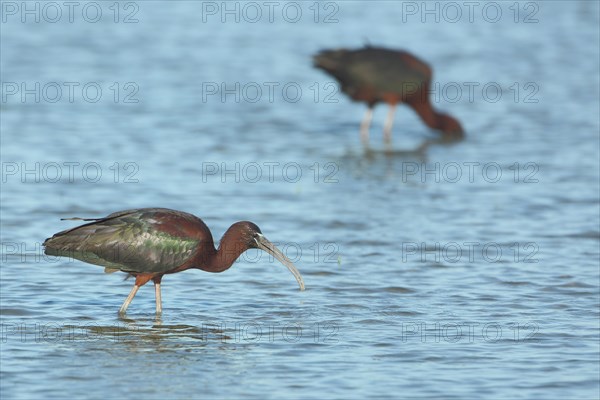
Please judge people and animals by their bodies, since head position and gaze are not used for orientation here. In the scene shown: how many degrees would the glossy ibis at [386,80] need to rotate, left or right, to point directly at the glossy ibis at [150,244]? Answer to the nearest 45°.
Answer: approximately 90° to its right

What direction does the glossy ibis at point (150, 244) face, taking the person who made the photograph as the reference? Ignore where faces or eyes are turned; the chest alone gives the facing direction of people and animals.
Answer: facing to the right of the viewer

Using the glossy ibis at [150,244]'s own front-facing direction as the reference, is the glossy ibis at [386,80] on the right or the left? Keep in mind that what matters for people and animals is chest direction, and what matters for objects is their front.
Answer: on its left

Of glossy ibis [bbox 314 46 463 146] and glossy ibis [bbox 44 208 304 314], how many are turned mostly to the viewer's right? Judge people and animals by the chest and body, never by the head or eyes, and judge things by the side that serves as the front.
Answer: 2

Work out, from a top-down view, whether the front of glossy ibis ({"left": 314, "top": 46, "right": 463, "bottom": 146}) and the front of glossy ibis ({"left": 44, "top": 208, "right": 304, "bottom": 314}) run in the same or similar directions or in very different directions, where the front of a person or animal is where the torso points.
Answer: same or similar directions

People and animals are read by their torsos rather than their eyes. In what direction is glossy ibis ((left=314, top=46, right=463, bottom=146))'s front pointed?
to the viewer's right
